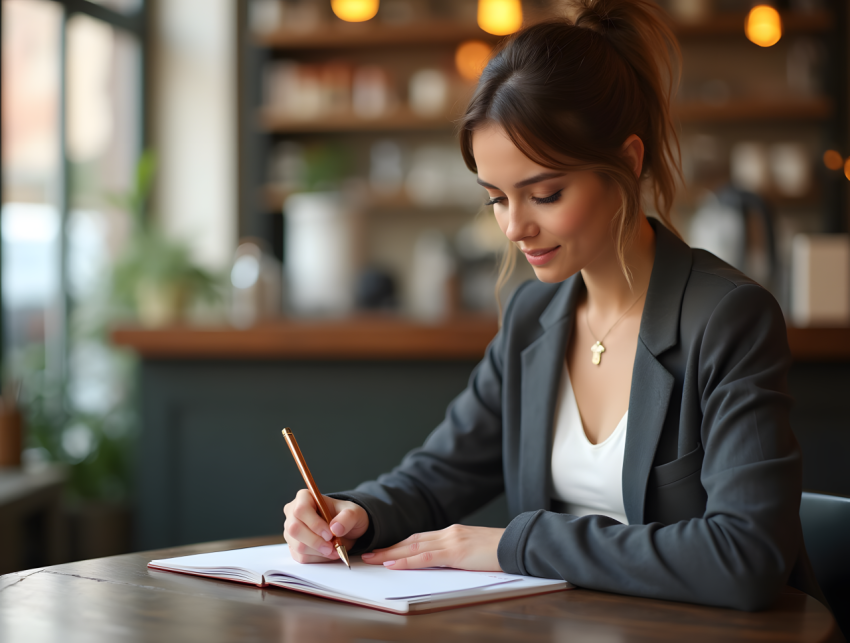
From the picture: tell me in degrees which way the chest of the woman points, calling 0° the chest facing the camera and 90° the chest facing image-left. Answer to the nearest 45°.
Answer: approximately 45°

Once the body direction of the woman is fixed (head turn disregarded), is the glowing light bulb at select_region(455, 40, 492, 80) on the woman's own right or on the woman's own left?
on the woman's own right

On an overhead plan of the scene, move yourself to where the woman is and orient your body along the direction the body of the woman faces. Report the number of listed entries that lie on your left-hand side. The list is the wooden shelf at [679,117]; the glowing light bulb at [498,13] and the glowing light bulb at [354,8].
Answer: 0

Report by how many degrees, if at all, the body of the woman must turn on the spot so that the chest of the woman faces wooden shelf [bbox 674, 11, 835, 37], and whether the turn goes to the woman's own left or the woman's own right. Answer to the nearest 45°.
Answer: approximately 135° to the woman's own right

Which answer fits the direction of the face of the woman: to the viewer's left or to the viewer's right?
to the viewer's left

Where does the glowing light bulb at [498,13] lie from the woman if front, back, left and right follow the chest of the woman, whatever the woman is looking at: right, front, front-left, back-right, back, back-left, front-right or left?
back-right

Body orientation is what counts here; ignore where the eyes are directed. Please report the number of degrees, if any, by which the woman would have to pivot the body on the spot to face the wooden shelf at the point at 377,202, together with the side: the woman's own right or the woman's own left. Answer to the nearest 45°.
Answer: approximately 135° to the woman's own right

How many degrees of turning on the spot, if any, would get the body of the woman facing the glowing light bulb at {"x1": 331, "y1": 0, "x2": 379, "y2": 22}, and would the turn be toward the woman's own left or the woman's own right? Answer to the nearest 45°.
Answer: approximately 135° to the woman's own right
